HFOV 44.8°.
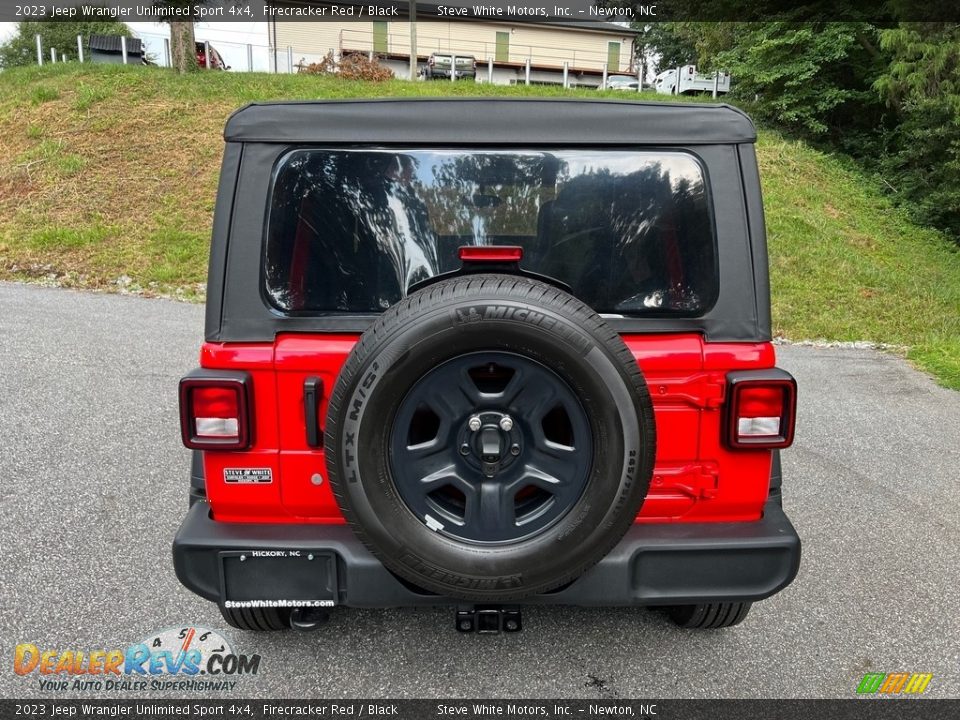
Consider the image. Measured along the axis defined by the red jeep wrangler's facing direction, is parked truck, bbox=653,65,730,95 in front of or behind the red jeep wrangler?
in front

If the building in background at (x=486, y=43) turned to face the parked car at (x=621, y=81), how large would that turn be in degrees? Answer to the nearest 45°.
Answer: approximately 45° to its left

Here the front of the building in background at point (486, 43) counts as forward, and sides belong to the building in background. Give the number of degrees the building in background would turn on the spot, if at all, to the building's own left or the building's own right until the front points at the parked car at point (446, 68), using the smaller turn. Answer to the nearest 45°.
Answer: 0° — it already faces it

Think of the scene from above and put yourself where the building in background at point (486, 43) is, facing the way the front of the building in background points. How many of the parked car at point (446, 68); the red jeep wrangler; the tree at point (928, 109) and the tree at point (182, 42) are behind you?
0

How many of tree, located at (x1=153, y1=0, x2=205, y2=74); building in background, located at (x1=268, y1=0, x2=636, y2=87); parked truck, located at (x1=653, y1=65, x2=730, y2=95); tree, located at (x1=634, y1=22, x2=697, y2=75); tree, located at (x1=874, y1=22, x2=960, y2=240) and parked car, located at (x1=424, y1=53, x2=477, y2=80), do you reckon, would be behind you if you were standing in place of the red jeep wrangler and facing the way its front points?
0

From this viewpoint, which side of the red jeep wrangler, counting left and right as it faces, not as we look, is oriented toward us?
back

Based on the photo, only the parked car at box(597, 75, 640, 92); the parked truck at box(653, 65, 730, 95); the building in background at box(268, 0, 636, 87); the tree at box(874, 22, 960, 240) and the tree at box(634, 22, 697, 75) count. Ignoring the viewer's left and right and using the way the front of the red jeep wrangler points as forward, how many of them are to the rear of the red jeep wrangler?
0

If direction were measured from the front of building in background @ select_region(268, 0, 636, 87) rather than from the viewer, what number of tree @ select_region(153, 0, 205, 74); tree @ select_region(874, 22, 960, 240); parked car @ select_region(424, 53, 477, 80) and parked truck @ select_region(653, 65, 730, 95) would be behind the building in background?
0

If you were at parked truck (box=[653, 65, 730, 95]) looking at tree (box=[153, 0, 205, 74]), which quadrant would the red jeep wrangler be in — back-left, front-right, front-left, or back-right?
front-left

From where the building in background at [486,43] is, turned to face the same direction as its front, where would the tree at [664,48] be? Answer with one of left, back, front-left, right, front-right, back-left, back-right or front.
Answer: back-left

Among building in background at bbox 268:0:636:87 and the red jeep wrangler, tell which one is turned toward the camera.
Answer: the building in background

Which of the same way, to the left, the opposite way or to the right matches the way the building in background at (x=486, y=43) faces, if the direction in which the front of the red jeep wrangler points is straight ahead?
the opposite way

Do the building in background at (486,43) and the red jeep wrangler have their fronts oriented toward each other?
yes

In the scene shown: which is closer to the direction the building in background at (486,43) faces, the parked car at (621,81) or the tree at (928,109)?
the tree

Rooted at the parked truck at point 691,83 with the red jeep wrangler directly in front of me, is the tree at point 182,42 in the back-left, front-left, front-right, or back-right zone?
front-right

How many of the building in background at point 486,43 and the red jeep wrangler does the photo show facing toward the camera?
1

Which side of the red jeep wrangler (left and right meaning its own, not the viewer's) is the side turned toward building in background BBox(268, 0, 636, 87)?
front

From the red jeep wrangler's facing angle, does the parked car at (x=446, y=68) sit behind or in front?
in front

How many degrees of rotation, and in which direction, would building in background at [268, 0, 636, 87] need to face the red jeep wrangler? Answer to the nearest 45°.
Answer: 0° — it already faces it

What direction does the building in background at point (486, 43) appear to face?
toward the camera
